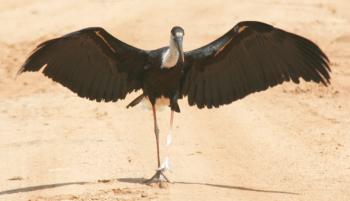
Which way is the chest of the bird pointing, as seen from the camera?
toward the camera
